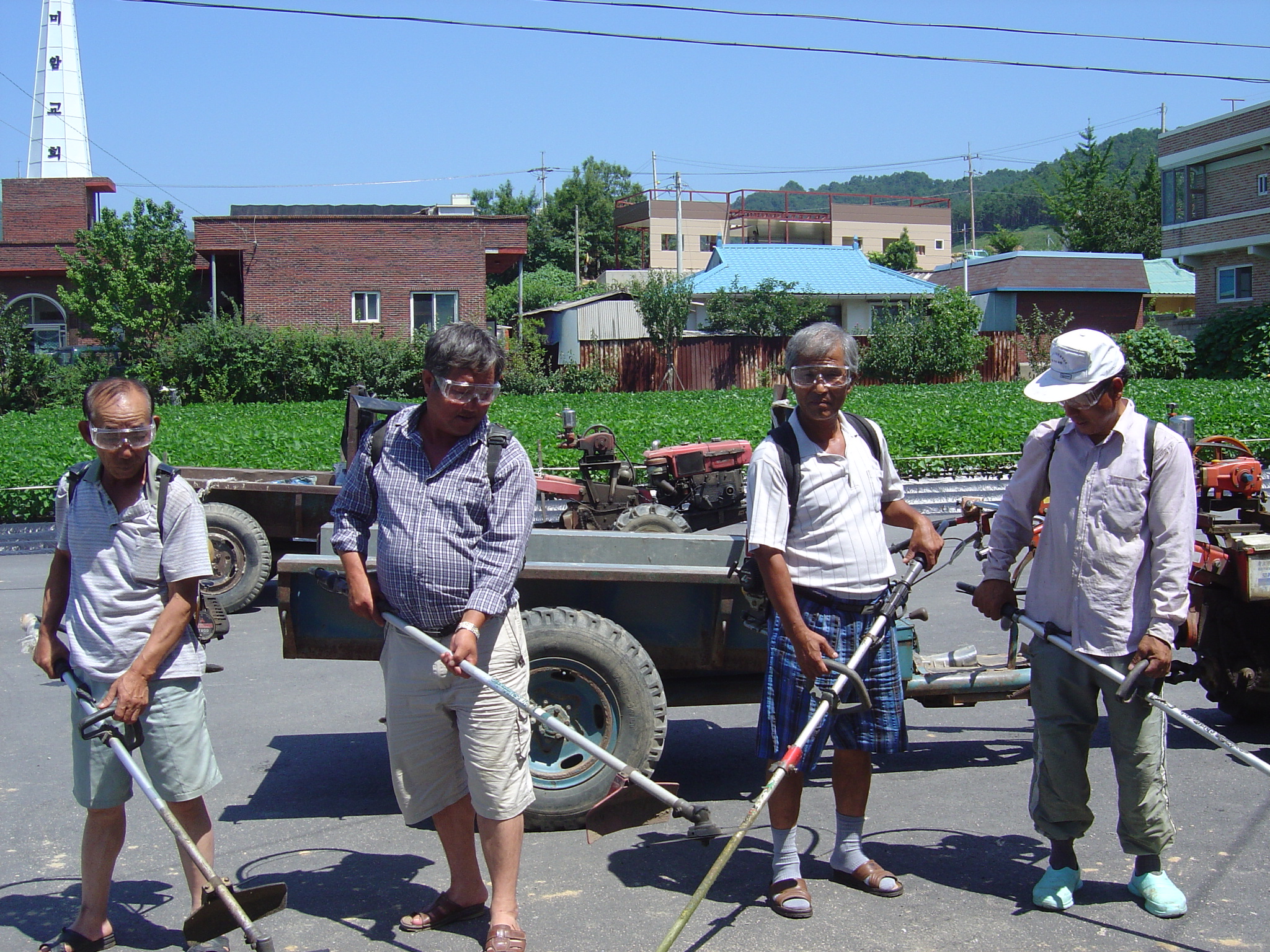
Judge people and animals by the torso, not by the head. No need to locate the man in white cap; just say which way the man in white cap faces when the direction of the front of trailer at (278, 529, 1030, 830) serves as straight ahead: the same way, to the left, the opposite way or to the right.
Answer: to the right

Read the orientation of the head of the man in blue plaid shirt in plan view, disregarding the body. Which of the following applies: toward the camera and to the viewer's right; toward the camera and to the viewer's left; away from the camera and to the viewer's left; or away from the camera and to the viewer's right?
toward the camera and to the viewer's right

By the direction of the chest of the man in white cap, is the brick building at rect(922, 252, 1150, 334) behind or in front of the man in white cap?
behind

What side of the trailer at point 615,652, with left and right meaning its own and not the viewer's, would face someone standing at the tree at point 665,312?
left

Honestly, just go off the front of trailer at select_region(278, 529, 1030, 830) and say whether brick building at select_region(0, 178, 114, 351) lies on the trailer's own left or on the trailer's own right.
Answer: on the trailer's own left

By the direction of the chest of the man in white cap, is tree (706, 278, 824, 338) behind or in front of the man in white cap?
behind

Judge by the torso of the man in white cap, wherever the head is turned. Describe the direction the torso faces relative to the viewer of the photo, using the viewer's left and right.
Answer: facing the viewer

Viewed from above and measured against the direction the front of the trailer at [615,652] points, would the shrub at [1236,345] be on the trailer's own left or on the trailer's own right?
on the trailer's own left

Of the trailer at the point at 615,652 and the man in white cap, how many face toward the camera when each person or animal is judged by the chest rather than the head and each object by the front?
1

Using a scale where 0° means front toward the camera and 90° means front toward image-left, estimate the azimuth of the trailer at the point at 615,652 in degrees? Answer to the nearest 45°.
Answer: approximately 270°
